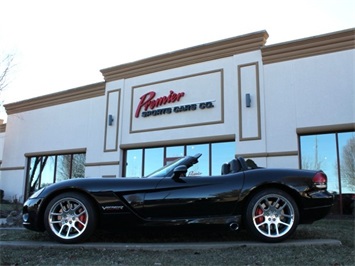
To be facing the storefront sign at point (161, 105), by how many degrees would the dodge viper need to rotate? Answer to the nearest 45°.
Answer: approximately 90° to its right

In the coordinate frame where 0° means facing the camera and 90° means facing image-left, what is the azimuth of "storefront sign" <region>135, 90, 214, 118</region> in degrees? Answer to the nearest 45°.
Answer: approximately 45°

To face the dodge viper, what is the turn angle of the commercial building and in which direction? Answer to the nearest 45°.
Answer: approximately 45° to its left

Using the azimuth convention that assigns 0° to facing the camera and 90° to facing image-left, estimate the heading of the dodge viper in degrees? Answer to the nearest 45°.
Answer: approximately 90°

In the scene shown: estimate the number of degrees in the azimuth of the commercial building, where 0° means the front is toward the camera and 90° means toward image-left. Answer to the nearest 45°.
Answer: approximately 45°

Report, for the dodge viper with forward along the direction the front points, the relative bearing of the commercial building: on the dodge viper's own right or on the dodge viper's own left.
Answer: on the dodge viper's own right

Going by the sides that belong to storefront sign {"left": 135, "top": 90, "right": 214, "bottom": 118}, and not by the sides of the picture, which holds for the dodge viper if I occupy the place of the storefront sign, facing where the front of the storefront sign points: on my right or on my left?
on my left
